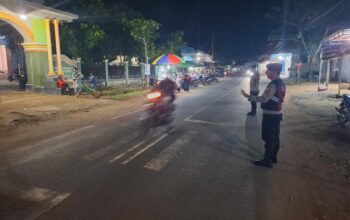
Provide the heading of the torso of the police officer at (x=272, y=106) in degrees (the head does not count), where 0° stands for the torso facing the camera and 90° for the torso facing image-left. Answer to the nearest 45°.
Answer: approximately 90°

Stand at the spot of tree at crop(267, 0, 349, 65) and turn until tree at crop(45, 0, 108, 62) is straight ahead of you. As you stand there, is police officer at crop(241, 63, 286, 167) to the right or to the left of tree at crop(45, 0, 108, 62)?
left

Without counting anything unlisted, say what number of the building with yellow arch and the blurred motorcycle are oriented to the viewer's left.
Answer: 0

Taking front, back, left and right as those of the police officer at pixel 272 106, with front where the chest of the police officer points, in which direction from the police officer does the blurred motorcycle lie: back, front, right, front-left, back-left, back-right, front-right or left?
front-right

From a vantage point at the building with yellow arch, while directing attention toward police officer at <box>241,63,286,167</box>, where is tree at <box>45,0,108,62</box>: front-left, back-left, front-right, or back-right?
back-left

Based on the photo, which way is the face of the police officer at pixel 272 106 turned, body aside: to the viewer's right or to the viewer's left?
to the viewer's left

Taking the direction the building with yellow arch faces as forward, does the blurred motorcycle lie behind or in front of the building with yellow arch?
in front

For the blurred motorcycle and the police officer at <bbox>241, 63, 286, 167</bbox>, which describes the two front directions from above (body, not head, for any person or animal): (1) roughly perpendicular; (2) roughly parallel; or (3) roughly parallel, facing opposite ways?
roughly perpendicular

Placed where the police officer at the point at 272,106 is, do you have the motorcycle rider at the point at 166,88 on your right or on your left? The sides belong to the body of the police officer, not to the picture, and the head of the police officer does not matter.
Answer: on your right

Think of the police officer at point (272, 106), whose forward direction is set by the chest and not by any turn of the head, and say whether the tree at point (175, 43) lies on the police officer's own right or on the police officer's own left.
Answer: on the police officer's own right
